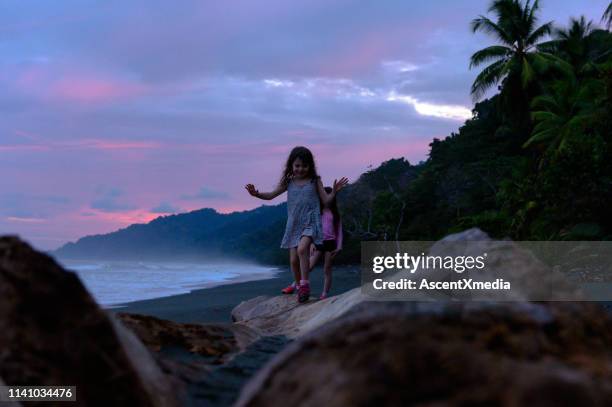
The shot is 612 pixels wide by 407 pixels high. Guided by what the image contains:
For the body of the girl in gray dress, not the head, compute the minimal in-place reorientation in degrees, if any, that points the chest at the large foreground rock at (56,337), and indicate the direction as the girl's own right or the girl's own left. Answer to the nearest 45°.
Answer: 0° — they already face it

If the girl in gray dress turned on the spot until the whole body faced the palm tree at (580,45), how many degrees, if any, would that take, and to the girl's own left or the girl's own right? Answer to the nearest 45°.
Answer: approximately 135° to the girl's own left

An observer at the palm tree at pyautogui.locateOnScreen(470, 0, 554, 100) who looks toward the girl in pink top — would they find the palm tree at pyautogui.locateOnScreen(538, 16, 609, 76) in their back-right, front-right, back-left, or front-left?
back-left

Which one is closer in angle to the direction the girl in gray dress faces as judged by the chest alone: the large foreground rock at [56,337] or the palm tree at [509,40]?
the large foreground rock

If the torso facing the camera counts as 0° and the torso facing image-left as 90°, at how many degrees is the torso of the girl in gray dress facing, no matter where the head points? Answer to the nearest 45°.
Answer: approximately 0°

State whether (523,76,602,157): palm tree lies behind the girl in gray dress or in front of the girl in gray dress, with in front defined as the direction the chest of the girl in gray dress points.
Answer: behind

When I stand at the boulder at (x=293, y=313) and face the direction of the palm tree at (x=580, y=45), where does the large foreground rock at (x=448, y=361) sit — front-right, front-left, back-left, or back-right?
back-right

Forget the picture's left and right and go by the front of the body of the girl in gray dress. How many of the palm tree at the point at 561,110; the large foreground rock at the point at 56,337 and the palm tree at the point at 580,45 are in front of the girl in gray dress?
1

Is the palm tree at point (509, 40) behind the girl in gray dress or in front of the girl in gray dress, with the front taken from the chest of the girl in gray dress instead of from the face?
behind
